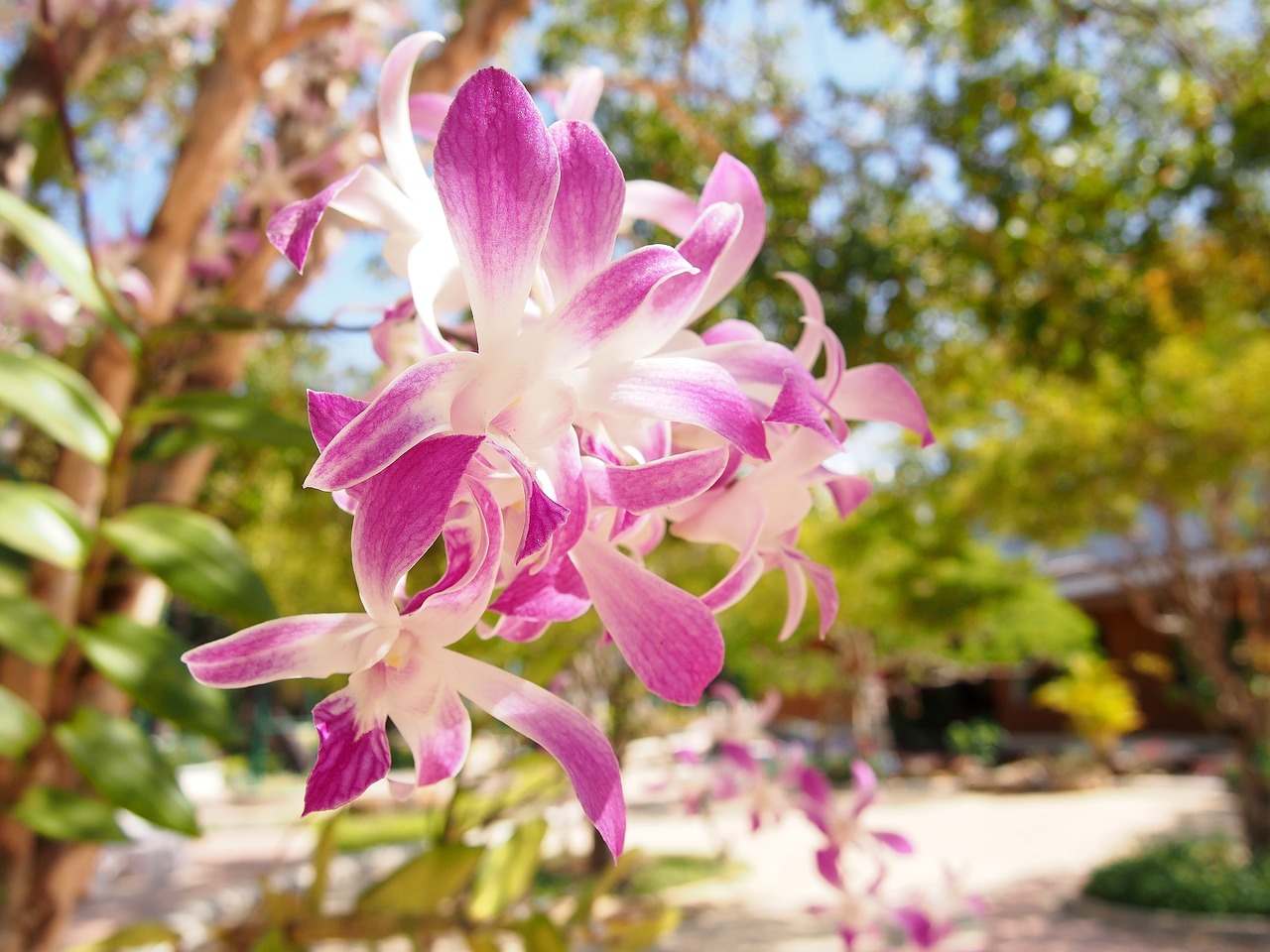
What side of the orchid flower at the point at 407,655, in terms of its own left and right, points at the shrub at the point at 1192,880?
back

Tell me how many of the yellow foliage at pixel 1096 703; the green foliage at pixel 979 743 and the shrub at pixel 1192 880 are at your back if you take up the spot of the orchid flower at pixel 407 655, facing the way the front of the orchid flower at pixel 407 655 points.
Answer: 3

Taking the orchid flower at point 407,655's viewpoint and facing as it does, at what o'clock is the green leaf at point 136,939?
The green leaf is roughly at 4 o'clock from the orchid flower.

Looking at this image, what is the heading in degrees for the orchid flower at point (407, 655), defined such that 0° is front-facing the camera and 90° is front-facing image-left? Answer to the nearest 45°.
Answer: approximately 45°

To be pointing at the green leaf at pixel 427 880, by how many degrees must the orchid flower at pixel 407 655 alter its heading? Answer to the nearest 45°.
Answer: approximately 135° to its right

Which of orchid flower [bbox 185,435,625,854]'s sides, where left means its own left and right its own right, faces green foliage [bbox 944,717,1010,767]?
back

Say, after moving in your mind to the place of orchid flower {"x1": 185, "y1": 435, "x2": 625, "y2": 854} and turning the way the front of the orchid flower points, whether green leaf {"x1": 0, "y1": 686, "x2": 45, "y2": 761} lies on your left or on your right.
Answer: on your right

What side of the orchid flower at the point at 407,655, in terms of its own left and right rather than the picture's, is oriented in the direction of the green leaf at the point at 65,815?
right
